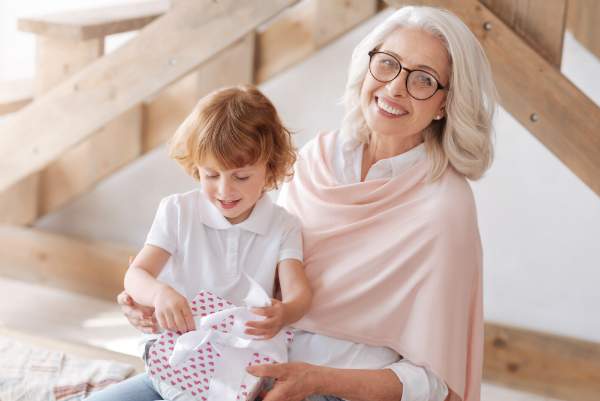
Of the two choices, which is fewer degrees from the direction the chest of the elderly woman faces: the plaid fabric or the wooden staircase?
the plaid fabric

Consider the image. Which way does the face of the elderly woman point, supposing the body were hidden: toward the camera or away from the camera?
toward the camera

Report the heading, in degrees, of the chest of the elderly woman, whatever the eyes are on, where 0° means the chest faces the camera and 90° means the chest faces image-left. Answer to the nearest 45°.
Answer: approximately 45°

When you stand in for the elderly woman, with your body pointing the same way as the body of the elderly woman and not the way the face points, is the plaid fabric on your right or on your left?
on your right
